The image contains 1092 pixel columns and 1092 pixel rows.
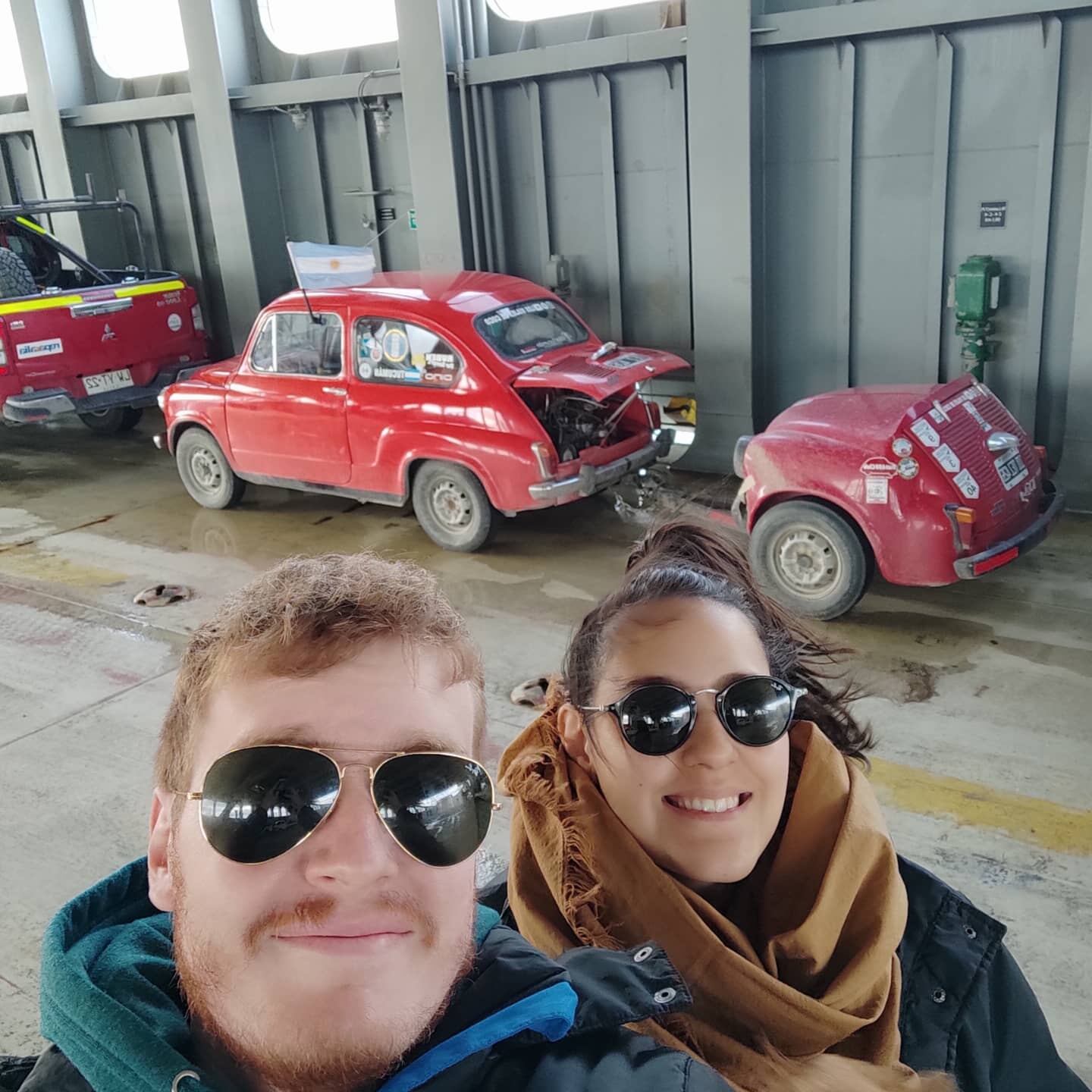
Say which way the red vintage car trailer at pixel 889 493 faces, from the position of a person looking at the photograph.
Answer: facing away from the viewer and to the left of the viewer

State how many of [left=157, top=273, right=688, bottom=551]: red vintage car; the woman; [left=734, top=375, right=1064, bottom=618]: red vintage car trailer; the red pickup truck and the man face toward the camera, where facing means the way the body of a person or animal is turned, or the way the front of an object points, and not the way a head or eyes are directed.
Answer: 2

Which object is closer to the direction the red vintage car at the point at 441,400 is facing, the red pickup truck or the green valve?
the red pickup truck

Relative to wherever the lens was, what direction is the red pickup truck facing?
facing away from the viewer and to the left of the viewer

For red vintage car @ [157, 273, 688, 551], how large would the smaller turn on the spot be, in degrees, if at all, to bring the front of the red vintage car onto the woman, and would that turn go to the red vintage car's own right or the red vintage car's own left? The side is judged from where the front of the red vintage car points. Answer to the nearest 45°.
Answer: approximately 135° to the red vintage car's own left

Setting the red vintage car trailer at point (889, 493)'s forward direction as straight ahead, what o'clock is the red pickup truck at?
The red pickup truck is roughly at 11 o'clock from the red vintage car trailer.

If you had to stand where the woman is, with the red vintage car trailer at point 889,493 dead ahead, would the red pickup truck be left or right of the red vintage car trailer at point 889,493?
left

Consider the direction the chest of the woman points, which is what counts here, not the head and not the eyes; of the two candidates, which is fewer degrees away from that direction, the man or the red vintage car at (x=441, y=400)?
the man

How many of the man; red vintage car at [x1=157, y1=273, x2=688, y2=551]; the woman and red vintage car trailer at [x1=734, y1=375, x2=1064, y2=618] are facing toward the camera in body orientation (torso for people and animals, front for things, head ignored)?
2
